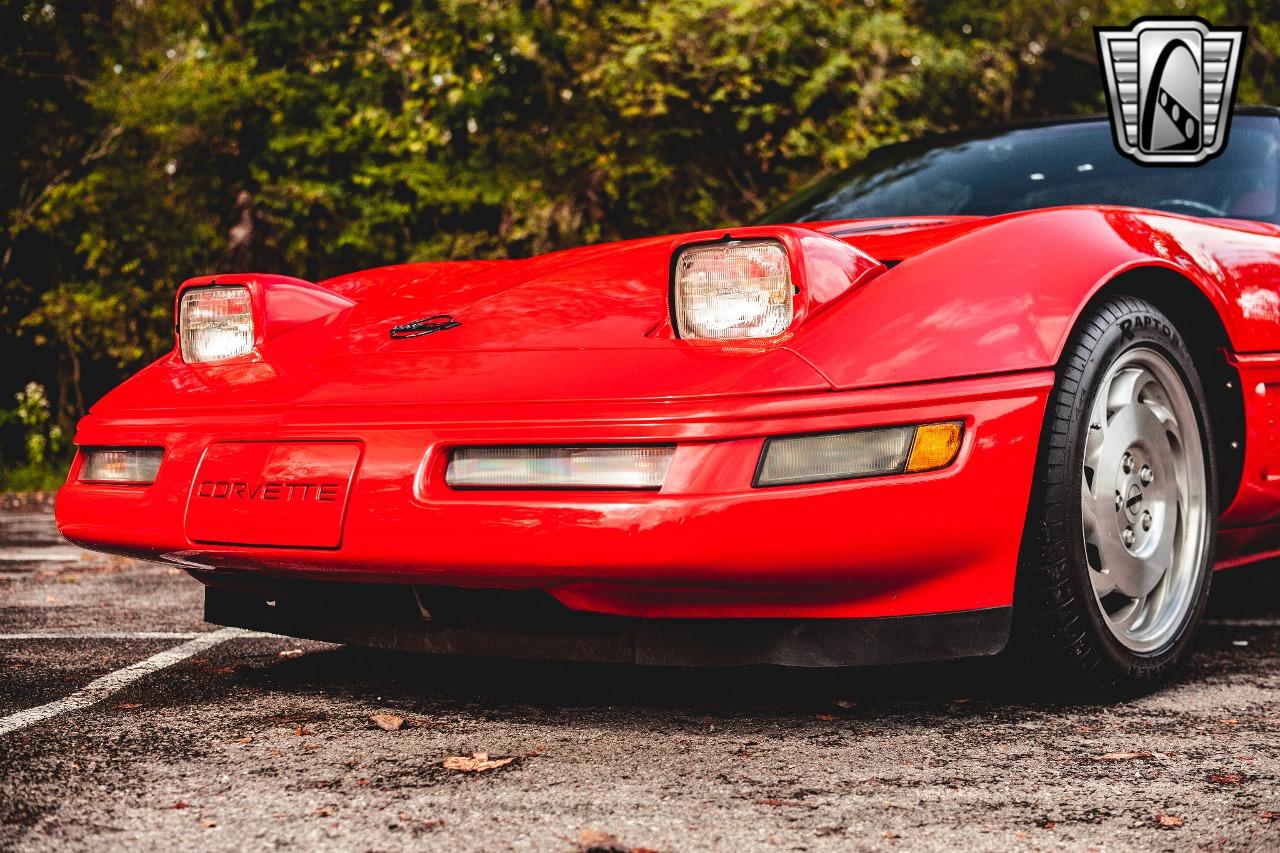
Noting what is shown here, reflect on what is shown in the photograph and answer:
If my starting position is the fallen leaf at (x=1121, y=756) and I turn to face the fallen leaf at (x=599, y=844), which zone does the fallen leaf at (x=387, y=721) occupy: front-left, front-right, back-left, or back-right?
front-right

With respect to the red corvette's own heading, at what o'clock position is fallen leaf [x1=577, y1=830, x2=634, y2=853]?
The fallen leaf is roughly at 11 o'clock from the red corvette.

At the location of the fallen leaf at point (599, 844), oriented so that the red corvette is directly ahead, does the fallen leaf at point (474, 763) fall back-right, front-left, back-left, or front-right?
front-left

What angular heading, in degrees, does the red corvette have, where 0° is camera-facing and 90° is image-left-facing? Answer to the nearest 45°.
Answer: approximately 45°

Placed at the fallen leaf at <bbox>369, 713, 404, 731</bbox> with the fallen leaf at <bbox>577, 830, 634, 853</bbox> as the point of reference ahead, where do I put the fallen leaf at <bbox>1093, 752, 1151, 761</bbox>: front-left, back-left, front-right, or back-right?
front-left
